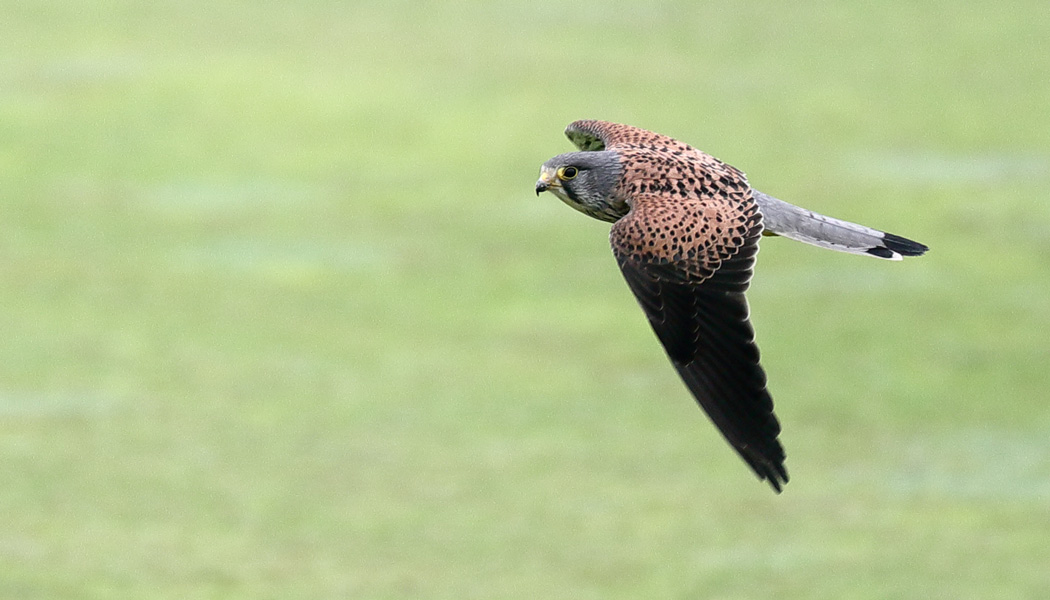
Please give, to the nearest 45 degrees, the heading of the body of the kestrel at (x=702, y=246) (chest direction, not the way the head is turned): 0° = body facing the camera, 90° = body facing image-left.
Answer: approximately 90°
